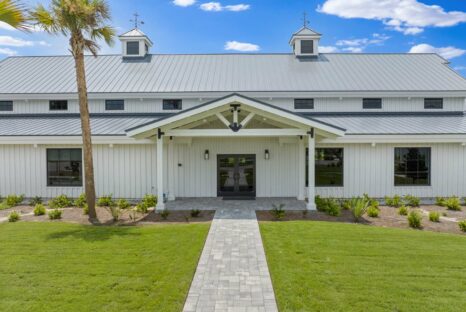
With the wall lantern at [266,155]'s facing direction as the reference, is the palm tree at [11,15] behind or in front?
in front

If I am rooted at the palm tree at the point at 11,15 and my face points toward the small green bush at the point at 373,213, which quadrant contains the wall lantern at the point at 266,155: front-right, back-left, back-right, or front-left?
front-left

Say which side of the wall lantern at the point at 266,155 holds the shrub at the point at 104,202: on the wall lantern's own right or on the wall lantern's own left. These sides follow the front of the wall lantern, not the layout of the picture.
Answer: on the wall lantern's own right

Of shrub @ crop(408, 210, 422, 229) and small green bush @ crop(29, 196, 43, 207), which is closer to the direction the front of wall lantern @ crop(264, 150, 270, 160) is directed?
the shrub

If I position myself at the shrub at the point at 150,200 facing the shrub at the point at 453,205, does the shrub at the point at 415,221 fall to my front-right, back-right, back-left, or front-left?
front-right

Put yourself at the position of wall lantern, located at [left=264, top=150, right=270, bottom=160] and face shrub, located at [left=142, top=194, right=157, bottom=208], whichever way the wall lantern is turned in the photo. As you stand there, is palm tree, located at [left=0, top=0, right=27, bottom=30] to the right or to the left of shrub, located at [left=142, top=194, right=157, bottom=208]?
left

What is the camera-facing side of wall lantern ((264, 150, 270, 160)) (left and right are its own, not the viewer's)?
front

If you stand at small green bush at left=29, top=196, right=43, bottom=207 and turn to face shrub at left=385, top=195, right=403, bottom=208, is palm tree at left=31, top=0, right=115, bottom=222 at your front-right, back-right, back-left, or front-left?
front-right

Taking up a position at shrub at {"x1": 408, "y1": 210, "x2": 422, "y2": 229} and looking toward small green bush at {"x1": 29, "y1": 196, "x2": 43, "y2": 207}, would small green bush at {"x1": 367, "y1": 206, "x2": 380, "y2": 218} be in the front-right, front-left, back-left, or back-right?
front-right

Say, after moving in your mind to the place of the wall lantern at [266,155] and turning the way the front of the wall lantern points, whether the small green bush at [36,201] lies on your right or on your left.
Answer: on your right
